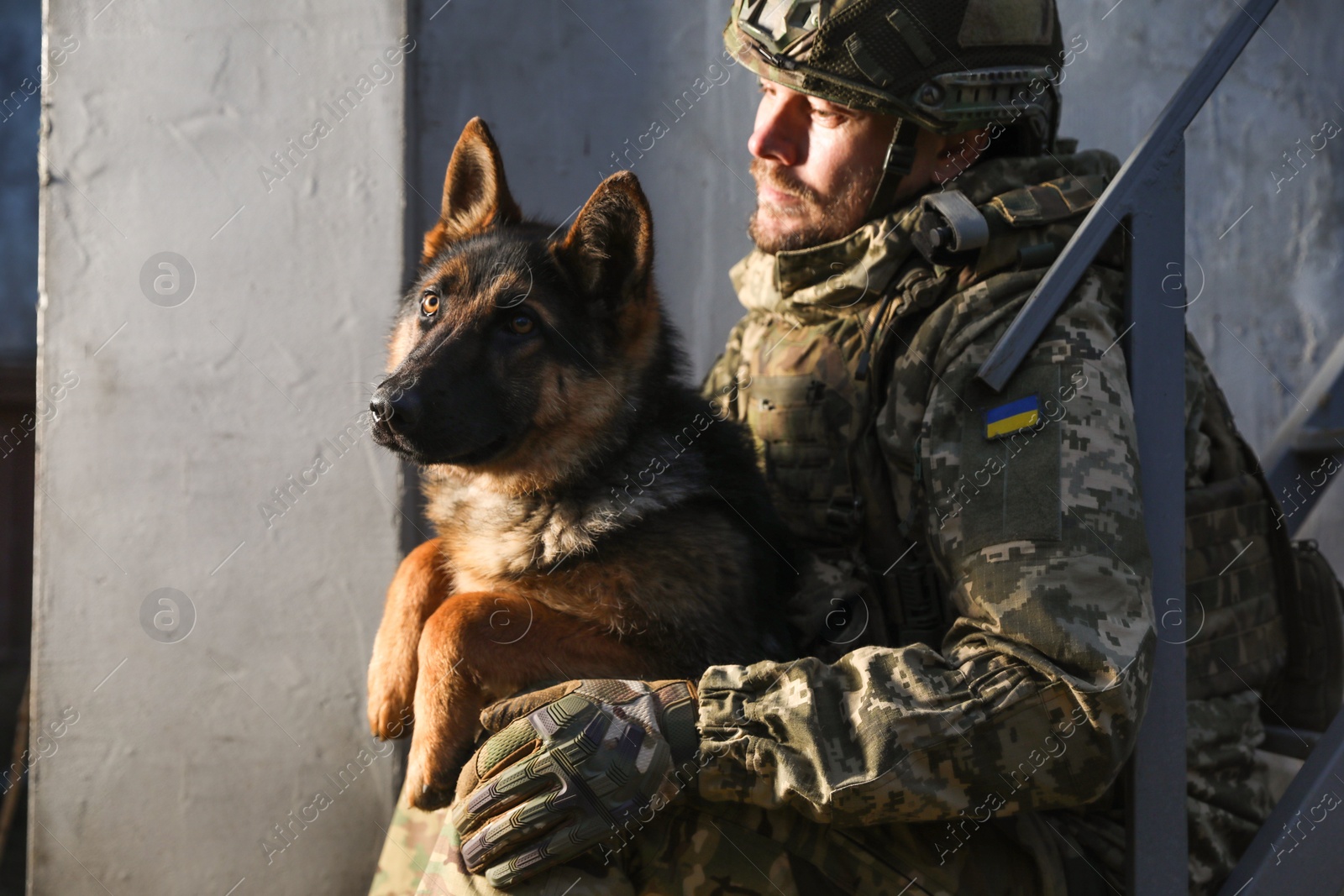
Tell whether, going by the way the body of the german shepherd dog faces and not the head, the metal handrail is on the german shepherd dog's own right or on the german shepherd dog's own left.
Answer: on the german shepherd dog's own left

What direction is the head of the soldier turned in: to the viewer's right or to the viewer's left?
to the viewer's left

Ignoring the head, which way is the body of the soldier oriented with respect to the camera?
to the viewer's left
